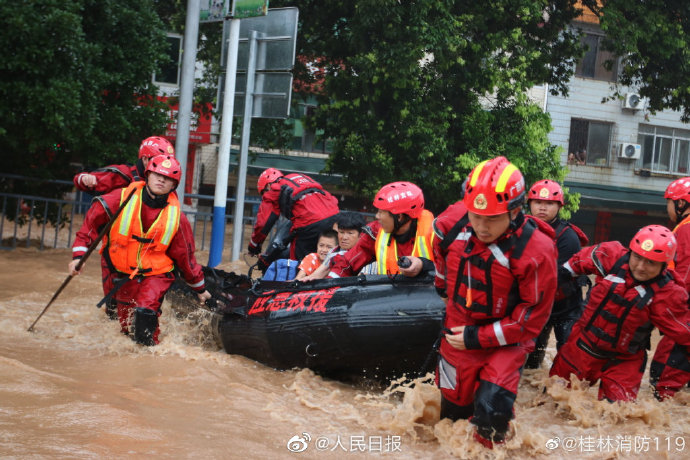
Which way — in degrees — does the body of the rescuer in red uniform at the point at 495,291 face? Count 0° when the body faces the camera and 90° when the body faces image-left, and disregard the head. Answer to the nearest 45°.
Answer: approximately 45°

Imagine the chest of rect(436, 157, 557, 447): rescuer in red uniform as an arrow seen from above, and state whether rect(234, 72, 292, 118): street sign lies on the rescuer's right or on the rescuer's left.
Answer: on the rescuer's right

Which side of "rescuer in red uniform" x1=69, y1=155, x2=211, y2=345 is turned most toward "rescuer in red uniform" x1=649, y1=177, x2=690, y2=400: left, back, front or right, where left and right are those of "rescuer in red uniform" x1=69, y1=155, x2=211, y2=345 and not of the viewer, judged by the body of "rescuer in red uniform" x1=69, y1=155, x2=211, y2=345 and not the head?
left

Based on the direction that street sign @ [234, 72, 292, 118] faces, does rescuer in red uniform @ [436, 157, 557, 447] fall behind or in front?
behind

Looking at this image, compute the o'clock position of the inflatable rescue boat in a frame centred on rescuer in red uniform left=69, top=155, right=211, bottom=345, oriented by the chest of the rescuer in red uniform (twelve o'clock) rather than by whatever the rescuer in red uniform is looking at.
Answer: The inflatable rescue boat is roughly at 10 o'clock from the rescuer in red uniform.

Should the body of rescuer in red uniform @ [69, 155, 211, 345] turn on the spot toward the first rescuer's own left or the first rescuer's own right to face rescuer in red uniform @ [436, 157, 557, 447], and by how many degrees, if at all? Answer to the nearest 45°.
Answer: approximately 45° to the first rescuer's own left

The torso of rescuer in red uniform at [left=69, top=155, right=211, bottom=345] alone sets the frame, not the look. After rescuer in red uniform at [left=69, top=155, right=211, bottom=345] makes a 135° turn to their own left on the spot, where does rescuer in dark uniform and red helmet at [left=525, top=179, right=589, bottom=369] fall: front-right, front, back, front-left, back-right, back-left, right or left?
front-right

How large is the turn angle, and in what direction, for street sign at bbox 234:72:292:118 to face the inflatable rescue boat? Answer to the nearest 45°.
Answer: approximately 180°

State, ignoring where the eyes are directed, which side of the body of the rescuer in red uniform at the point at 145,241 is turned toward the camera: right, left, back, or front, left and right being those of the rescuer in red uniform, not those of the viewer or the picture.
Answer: front

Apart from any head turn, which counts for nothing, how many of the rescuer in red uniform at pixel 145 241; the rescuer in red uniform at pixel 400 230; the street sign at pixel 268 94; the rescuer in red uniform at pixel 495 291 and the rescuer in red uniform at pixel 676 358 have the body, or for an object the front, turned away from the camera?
1

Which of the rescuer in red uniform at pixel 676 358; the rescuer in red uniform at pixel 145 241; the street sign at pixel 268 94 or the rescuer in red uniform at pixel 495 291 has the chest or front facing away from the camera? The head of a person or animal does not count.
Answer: the street sign

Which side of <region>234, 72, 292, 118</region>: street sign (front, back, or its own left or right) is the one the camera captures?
back

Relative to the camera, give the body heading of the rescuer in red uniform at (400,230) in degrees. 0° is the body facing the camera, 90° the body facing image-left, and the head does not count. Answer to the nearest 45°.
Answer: approximately 45°
